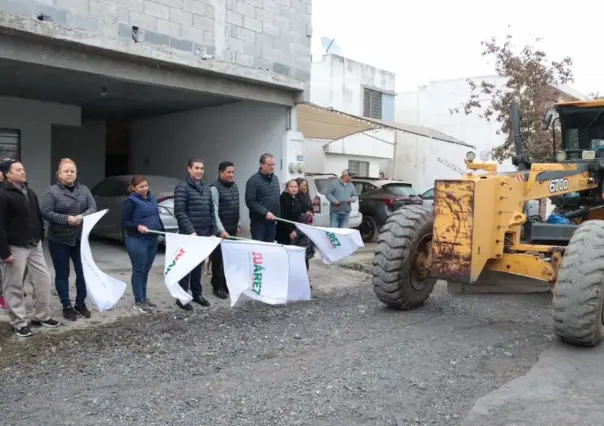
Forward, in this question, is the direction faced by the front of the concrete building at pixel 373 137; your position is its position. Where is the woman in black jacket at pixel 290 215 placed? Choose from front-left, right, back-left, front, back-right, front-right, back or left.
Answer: front-right

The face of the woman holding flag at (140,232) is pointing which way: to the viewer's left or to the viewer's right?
to the viewer's right

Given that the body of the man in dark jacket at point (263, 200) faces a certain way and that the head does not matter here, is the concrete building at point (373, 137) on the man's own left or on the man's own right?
on the man's own left

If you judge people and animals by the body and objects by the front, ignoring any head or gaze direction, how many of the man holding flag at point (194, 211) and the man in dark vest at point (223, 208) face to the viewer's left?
0

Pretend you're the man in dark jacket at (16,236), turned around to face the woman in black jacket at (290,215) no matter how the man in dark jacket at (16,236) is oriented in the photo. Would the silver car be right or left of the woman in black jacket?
left

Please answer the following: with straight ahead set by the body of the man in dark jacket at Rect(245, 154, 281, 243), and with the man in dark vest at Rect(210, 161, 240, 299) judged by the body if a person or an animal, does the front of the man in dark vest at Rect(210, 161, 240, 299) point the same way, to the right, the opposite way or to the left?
the same way

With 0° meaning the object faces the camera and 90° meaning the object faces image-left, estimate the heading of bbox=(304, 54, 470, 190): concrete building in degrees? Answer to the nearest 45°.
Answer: approximately 315°

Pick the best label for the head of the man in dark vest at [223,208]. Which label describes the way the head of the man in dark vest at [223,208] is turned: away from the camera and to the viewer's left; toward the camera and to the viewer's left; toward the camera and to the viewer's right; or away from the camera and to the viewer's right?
toward the camera and to the viewer's right

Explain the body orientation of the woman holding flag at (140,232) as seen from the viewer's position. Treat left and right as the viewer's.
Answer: facing the viewer and to the right of the viewer

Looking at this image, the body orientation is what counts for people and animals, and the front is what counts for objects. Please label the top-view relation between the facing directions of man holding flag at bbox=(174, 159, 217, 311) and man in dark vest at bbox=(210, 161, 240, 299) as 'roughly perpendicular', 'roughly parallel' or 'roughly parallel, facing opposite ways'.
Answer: roughly parallel

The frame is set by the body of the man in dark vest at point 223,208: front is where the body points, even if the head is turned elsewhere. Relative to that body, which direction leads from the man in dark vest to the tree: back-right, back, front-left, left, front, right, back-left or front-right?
left

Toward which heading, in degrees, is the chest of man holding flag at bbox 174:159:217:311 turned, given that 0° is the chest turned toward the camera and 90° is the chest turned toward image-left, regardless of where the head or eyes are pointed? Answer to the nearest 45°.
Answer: approximately 315°

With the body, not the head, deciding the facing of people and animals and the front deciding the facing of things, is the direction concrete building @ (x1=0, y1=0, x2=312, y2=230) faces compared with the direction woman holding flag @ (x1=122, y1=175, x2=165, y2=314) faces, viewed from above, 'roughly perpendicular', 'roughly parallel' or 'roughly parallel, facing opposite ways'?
roughly parallel

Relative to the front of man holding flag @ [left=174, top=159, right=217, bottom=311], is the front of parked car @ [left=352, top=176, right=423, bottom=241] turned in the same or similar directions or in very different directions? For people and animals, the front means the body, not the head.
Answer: very different directions

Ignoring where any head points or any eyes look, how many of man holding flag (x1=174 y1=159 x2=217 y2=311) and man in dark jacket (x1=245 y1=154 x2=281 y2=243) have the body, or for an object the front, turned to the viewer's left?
0

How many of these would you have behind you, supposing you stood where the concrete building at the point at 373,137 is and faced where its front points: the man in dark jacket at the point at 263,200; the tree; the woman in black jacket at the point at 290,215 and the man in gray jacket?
0

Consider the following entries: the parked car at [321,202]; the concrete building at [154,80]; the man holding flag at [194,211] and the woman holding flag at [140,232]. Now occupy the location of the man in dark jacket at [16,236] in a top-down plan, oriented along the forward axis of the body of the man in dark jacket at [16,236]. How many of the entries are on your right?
0

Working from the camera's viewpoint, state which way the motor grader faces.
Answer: facing the viewer and to the left of the viewer

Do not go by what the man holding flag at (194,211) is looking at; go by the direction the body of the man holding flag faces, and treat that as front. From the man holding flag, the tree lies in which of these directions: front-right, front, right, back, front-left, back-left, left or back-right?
left

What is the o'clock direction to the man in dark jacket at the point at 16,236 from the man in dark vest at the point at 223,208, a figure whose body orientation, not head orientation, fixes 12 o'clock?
the man in dark jacket at the point at 16,236 is roughly at 3 o'clock from the man in dark vest at the point at 223,208.

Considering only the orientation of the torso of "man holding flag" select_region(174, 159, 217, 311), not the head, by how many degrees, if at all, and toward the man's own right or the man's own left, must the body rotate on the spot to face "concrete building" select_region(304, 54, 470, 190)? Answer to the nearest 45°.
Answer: approximately 90° to the man's own left
